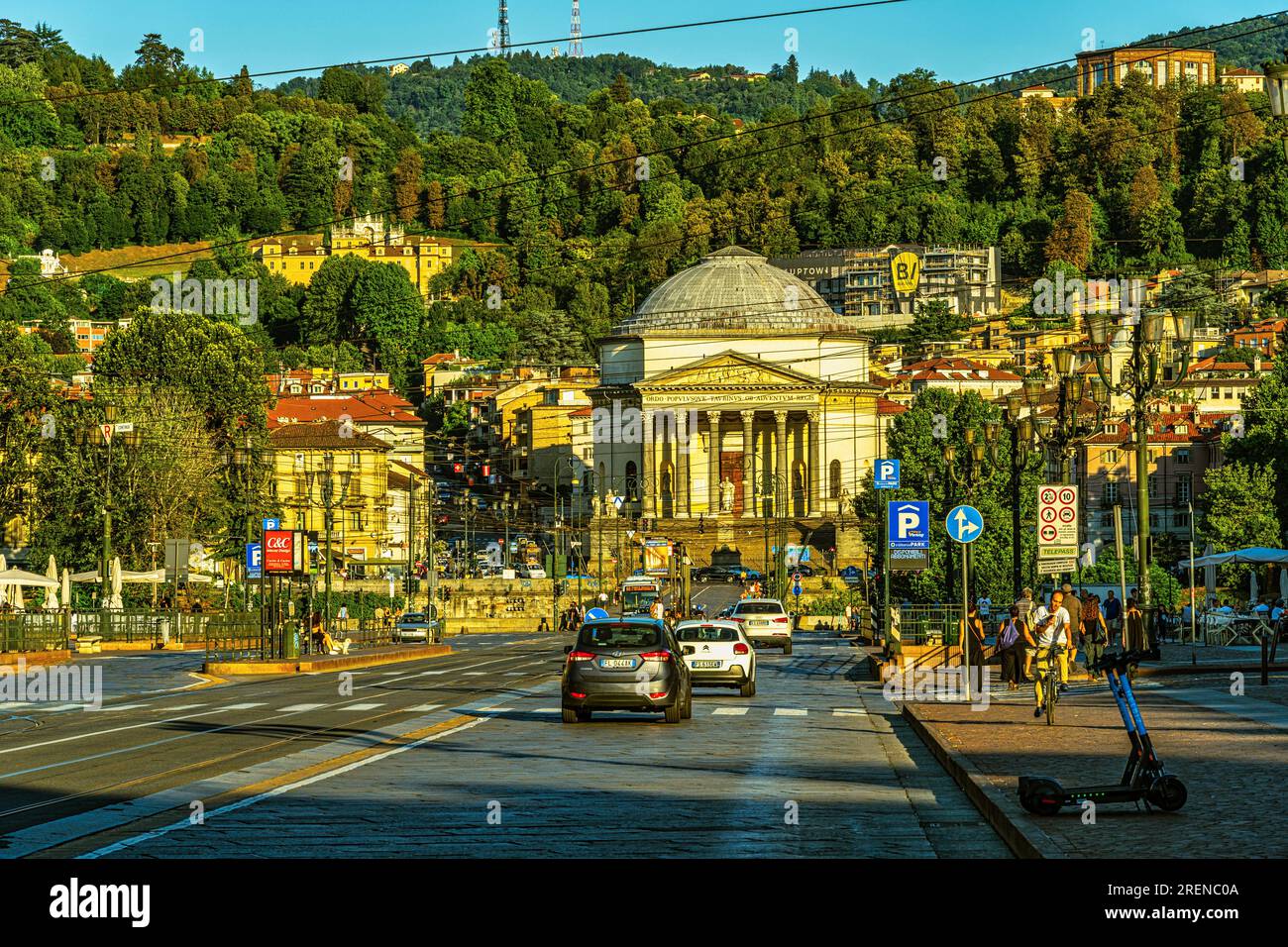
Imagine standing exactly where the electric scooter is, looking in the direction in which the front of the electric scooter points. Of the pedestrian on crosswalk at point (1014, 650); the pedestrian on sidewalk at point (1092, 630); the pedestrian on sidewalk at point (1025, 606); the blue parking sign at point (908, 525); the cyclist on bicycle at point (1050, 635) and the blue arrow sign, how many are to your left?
6

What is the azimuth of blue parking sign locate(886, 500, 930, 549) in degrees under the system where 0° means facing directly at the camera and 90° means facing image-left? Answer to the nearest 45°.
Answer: approximately 0°

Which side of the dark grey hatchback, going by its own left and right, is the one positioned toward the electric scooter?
back

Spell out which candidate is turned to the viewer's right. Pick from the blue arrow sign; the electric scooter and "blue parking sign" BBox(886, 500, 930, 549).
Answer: the electric scooter

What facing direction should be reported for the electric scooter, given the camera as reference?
facing to the right of the viewer

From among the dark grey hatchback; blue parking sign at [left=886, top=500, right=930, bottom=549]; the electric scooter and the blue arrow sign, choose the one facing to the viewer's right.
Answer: the electric scooter

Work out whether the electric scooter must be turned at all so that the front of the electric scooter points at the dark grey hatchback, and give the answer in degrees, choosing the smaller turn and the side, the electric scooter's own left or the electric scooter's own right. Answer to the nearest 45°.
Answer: approximately 135° to the electric scooter's own left

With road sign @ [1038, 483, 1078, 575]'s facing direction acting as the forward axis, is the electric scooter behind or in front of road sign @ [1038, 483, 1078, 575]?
in front

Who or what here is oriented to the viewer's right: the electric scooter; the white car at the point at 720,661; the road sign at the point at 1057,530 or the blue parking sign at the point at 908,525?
the electric scooter

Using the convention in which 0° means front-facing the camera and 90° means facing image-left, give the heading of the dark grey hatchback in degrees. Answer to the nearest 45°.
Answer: approximately 180°

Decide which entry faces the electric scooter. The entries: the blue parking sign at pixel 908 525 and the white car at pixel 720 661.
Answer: the blue parking sign

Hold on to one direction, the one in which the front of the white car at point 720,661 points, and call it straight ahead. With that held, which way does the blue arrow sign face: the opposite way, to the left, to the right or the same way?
the opposite way

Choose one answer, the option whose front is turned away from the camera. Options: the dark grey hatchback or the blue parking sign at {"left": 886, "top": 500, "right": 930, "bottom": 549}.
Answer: the dark grey hatchback

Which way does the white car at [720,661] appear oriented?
away from the camera
